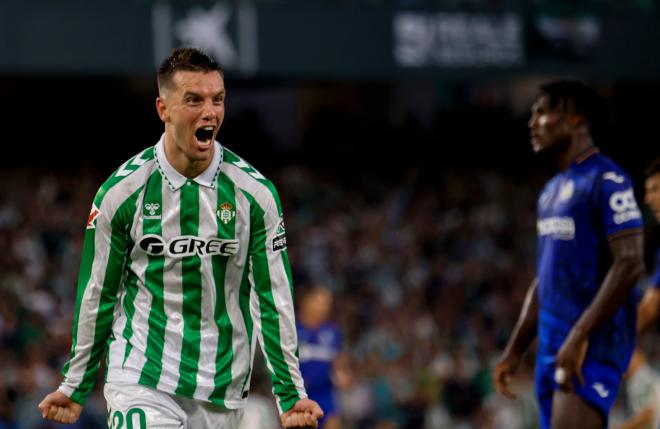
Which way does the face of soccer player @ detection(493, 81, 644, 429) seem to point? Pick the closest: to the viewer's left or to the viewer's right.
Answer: to the viewer's left

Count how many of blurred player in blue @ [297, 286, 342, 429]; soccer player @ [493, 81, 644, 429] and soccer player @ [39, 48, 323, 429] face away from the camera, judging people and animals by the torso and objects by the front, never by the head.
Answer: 0

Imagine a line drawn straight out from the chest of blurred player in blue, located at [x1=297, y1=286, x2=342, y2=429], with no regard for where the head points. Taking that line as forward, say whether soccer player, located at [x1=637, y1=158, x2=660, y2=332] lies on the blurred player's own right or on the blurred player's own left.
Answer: on the blurred player's own left

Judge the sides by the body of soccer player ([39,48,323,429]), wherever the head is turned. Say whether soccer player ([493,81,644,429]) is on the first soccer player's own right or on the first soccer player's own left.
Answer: on the first soccer player's own left

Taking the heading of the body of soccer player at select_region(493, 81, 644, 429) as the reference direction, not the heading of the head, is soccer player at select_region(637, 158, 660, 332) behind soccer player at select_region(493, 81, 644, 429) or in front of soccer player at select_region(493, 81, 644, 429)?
behind

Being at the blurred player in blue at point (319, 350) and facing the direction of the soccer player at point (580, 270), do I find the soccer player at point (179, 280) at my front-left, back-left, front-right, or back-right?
front-right

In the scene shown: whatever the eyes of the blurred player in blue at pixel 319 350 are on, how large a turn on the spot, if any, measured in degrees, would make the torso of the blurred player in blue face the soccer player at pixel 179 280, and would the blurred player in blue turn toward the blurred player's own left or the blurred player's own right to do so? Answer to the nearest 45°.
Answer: approximately 45° to the blurred player's own left

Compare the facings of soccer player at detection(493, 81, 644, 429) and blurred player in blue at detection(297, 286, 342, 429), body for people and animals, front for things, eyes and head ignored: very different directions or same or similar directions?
same or similar directions

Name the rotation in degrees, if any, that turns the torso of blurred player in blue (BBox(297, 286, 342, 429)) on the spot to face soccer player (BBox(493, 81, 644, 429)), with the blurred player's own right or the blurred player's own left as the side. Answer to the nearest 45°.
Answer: approximately 45° to the blurred player's own left

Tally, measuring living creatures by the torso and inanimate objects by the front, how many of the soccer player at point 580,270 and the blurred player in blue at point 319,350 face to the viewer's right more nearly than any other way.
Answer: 0

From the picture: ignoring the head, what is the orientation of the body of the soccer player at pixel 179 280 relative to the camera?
toward the camera

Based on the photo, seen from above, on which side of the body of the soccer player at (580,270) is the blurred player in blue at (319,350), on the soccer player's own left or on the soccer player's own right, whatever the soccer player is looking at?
on the soccer player's own right

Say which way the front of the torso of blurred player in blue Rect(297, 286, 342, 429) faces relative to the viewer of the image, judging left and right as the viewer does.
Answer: facing the viewer and to the left of the viewer
